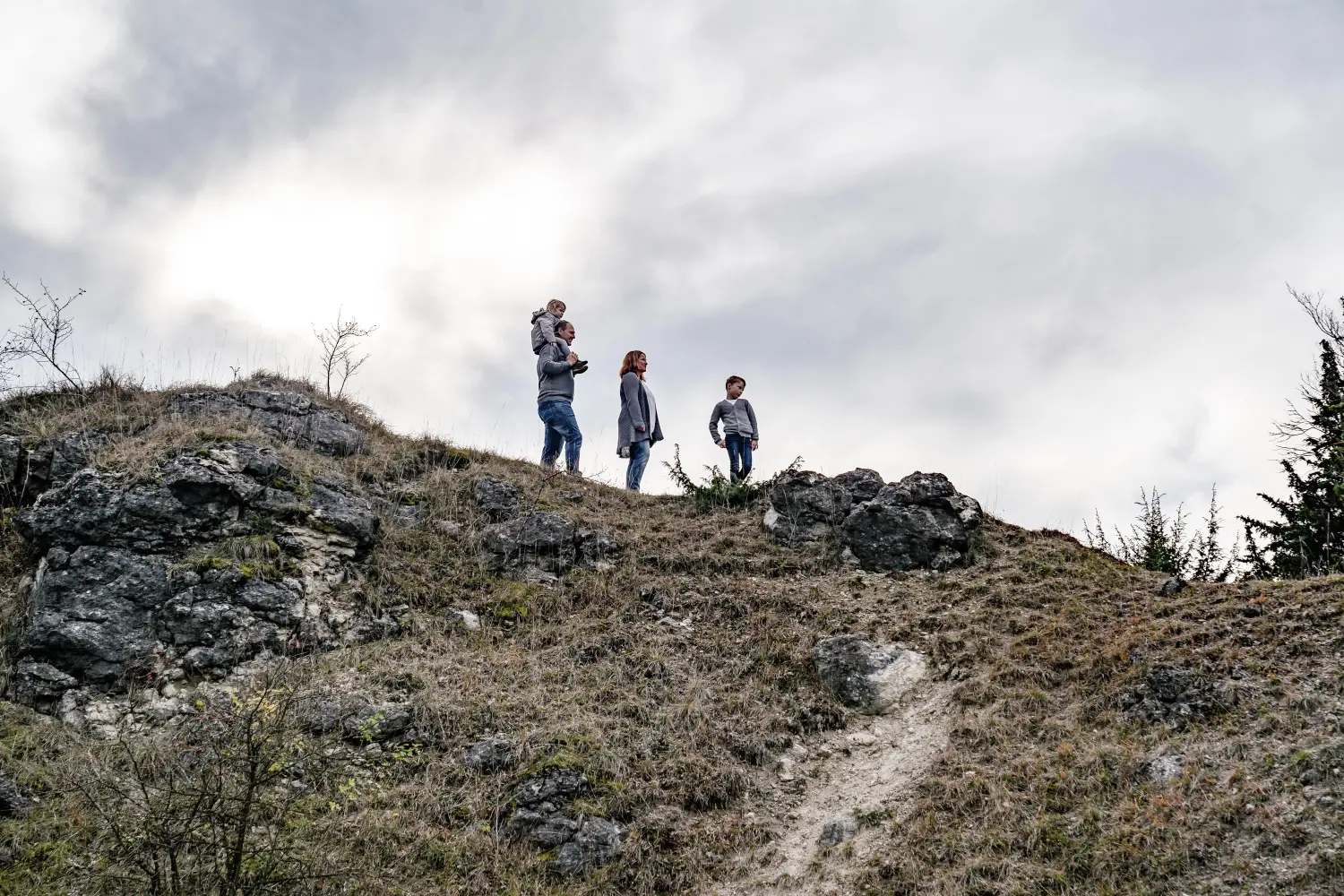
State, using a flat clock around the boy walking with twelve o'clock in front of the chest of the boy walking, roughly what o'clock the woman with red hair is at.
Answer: The woman with red hair is roughly at 2 o'clock from the boy walking.

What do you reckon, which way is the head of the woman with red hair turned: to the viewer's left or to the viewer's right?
to the viewer's right

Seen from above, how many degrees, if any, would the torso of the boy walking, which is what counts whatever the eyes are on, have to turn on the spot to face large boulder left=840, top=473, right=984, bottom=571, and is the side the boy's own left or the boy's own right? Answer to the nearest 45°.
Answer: approximately 45° to the boy's own left

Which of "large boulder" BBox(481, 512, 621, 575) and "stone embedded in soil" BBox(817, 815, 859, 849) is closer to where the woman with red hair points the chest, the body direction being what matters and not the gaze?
the stone embedded in soil

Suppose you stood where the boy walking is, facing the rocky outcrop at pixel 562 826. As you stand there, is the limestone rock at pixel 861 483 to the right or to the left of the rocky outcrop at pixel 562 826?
left

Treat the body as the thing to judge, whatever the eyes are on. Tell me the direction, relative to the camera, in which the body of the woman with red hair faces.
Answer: to the viewer's right

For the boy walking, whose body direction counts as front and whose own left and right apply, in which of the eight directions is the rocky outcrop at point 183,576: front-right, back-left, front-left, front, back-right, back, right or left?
front-right

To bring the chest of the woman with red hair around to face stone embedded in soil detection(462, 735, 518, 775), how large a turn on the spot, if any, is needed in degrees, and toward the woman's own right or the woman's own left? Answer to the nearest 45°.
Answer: approximately 90° to the woman's own right

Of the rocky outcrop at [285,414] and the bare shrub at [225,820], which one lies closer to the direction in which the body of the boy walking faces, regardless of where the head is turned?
the bare shrub

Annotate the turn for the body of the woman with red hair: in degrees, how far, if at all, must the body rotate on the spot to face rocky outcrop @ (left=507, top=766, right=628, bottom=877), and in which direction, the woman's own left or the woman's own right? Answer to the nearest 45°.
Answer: approximately 90° to the woman's own right
